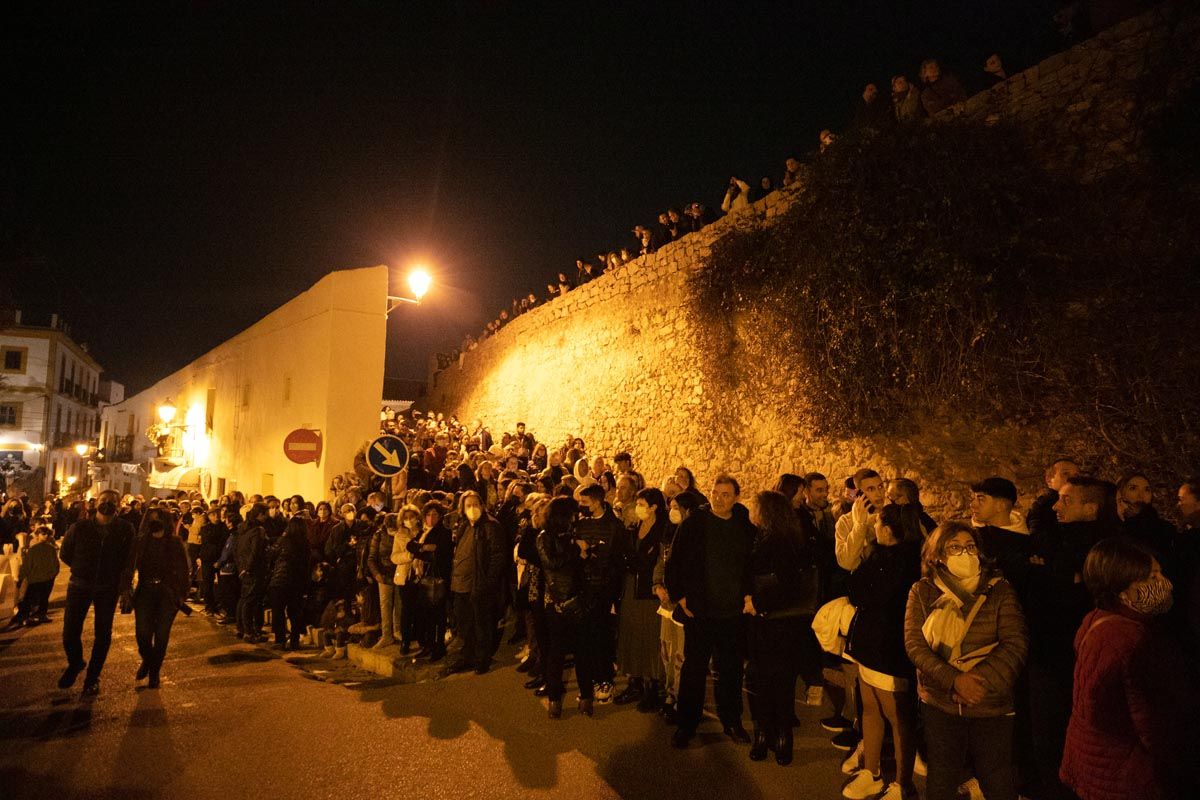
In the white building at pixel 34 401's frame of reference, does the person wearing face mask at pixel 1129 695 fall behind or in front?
in front

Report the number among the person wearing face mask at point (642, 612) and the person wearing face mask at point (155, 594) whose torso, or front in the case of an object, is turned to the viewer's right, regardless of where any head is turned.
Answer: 0

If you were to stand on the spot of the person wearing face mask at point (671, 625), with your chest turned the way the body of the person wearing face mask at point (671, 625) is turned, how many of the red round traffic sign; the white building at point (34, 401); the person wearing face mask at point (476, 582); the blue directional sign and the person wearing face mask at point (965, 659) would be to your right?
4

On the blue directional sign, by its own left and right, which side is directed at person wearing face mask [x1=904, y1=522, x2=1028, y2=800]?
front

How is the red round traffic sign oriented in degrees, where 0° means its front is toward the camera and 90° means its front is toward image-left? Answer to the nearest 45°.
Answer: approximately 0°

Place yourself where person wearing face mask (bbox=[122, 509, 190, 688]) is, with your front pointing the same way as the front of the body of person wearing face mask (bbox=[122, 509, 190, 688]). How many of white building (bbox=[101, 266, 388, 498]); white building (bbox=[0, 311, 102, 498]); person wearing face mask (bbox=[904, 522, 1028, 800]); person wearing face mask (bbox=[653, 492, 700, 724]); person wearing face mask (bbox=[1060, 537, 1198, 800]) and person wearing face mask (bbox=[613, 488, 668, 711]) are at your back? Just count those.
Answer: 2

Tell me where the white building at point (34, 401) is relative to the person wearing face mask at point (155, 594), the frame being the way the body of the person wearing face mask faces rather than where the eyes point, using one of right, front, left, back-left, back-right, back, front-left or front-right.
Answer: back
